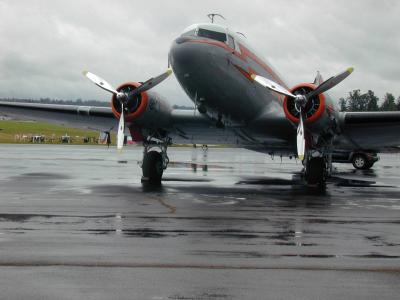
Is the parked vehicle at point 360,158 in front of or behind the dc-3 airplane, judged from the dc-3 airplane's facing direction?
behind

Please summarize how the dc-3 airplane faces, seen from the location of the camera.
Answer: facing the viewer and to the left of the viewer
